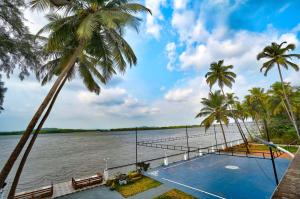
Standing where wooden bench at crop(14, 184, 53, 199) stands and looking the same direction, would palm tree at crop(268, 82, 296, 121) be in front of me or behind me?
in front
